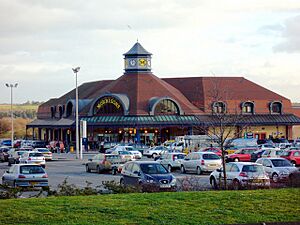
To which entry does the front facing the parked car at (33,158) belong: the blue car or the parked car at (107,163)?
the parked car at (107,163)

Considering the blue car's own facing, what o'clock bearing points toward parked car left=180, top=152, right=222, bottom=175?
The parked car is roughly at 8 o'clock from the blue car.

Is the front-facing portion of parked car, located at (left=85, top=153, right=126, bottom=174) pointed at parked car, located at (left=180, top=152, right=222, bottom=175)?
no

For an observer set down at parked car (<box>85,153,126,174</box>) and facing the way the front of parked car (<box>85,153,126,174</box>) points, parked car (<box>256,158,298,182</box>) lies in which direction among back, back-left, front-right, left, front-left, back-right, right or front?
back

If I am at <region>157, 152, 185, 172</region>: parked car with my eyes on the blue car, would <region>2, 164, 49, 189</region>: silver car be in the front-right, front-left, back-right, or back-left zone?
front-right

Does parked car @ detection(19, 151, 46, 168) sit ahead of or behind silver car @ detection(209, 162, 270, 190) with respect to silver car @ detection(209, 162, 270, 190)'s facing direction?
ahead

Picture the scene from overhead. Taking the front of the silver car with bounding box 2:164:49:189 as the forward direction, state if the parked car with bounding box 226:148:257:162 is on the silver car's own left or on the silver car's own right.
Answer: on the silver car's own right
